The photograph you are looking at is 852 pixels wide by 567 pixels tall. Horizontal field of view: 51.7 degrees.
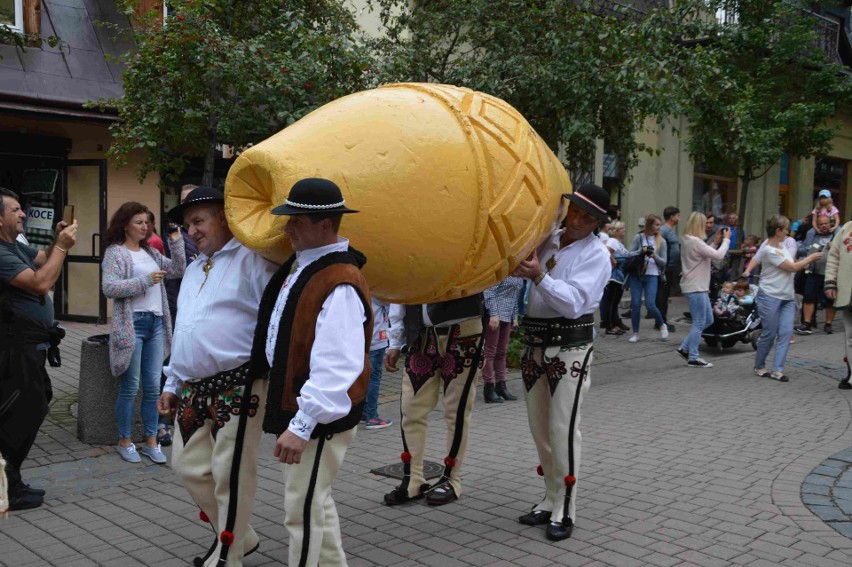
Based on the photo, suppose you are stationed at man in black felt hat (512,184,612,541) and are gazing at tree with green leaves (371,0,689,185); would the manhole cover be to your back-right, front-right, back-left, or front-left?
front-left

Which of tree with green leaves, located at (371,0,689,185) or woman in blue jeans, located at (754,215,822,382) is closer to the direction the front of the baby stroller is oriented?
the tree with green leaves

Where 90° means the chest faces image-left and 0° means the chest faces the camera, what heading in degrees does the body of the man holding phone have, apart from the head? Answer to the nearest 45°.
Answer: approximately 270°

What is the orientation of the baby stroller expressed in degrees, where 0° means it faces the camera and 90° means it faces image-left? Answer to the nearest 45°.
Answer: approximately 45°

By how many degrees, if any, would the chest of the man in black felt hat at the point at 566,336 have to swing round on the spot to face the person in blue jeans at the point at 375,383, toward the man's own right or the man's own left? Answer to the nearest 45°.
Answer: approximately 90° to the man's own right

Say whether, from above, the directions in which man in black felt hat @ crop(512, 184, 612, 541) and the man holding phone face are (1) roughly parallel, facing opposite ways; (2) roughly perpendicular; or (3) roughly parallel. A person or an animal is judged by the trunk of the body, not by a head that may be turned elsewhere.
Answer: roughly parallel, facing opposite ways

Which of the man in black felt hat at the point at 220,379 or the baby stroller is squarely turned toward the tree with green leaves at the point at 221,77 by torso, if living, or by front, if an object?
the baby stroller

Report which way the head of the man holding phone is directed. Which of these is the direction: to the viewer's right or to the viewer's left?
to the viewer's right

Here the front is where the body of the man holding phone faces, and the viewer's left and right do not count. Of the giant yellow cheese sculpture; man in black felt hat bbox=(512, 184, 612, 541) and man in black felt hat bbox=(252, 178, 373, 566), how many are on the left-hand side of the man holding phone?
0

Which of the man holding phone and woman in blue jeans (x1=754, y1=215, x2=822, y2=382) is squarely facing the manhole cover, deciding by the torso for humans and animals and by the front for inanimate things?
the man holding phone

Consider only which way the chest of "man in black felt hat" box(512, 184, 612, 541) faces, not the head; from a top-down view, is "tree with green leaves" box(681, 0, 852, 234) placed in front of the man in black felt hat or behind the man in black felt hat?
behind

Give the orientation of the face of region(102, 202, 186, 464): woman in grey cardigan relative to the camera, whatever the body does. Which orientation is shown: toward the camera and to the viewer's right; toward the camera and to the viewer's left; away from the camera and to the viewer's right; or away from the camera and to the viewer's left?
toward the camera and to the viewer's right

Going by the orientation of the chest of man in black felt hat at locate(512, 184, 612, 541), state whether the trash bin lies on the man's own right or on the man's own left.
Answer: on the man's own right

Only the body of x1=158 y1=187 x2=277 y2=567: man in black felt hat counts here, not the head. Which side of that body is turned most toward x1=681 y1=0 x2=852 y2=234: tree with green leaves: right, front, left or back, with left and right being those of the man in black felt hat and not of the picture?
back
